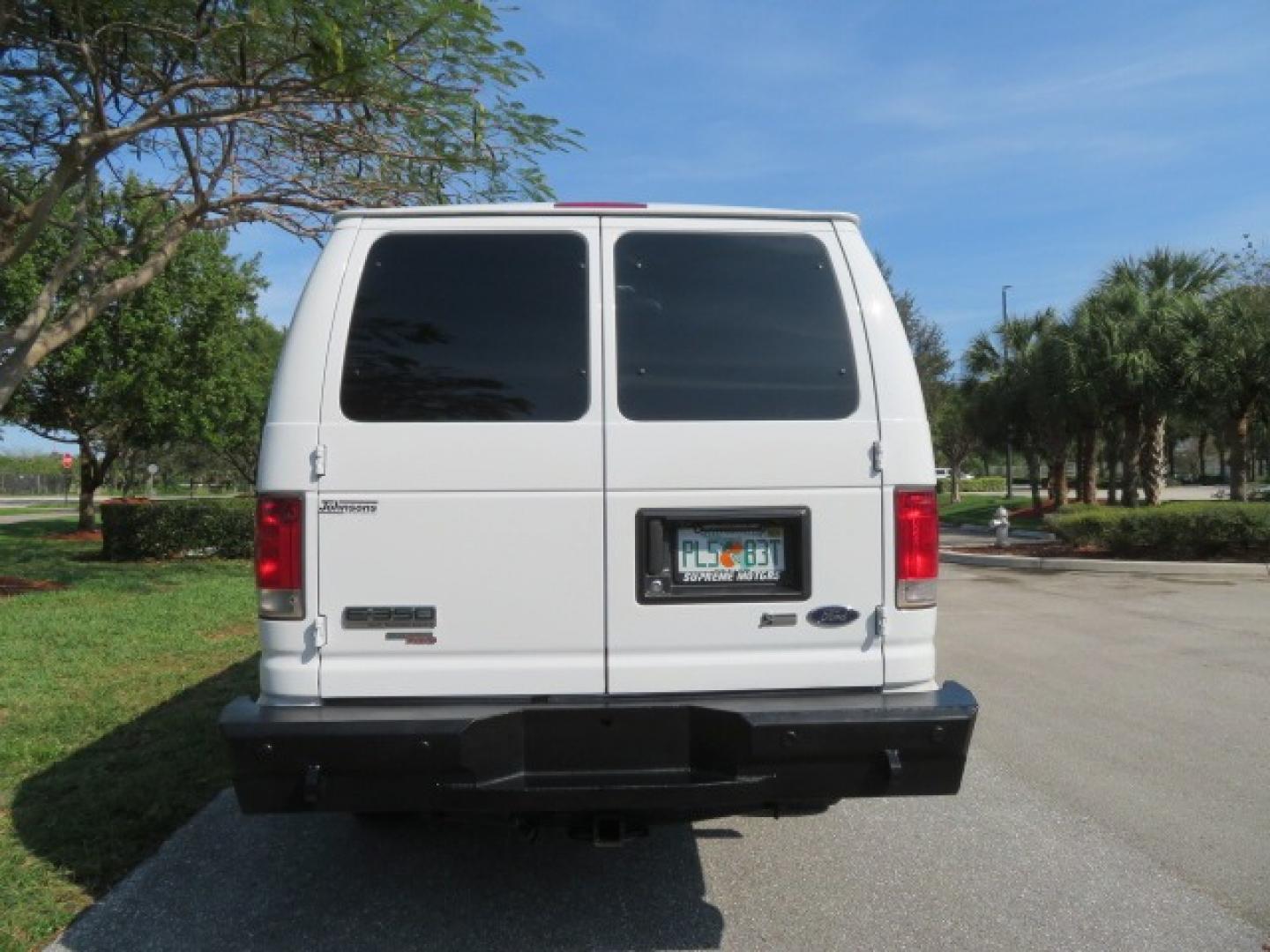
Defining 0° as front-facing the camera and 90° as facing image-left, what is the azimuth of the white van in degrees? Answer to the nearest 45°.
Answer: approximately 180°

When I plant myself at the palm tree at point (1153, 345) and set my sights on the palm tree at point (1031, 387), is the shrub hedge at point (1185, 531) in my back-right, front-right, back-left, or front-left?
back-left

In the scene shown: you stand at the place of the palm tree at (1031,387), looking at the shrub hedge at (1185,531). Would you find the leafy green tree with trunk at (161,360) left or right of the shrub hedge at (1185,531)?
right

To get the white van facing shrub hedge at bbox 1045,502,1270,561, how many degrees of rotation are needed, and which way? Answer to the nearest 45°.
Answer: approximately 45° to its right

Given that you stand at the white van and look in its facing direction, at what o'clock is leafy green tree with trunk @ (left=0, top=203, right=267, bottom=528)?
The leafy green tree with trunk is roughly at 11 o'clock from the white van.

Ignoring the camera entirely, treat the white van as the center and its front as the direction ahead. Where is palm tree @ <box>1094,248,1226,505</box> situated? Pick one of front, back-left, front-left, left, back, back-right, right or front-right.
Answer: front-right

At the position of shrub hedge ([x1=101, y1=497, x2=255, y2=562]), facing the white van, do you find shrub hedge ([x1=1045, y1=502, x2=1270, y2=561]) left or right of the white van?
left

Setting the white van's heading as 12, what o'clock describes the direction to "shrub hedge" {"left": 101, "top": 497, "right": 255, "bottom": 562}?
The shrub hedge is roughly at 11 o'clock from the white van.

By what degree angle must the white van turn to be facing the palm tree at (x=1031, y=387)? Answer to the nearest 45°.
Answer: approximately 45° to its right

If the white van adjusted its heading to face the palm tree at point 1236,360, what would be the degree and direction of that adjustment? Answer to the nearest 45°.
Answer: approximately 45° to its right
